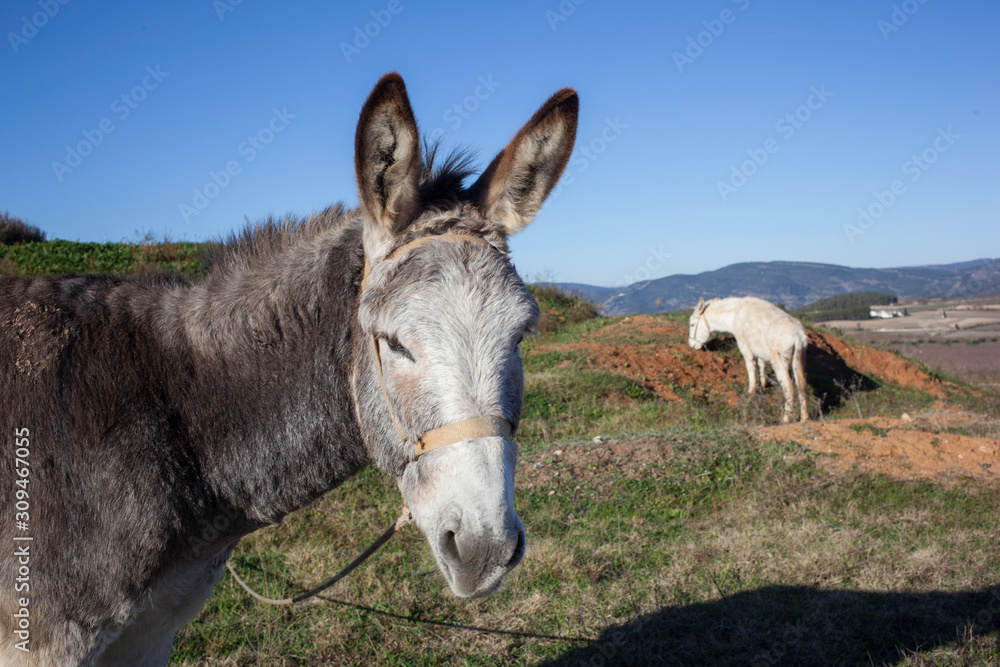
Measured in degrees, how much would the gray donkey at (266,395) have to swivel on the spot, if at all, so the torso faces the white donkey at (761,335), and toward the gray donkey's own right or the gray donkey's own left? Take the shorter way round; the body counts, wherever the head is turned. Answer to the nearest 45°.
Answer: approximately 90° to the gray donkey's own left

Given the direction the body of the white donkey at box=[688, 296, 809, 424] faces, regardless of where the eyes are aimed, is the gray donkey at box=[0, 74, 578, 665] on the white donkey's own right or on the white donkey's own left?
on the white donkey's own left

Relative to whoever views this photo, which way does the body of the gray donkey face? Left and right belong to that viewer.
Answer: facing the viewer and to the right of the viewer

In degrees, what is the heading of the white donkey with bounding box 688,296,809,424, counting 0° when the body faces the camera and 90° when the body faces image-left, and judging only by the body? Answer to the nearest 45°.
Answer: approximately 135°

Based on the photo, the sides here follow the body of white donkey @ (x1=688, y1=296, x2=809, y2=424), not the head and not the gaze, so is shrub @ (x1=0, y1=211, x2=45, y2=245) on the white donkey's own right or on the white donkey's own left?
on the white donkey's own left

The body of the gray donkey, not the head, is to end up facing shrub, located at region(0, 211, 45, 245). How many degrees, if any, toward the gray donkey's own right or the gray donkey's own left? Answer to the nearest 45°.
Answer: approximately 135° to the gray donkey's own left
